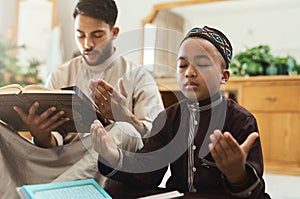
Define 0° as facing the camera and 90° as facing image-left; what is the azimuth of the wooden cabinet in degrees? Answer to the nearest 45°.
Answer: approximately 0°

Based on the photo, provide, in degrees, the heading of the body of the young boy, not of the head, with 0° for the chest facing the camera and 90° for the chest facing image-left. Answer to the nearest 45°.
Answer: approximately 45°

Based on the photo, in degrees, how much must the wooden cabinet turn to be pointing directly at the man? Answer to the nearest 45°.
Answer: approximately 45° to its right
